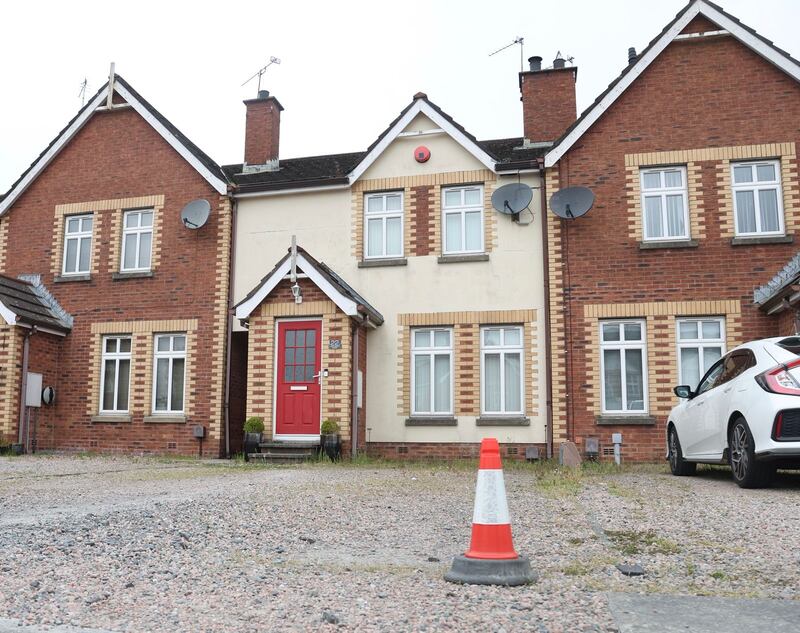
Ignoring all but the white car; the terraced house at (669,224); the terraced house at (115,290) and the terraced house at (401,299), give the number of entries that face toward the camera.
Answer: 3

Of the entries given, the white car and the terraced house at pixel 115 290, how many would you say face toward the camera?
1

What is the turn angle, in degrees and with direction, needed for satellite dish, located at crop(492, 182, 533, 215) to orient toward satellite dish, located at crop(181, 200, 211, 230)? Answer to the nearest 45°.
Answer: approximately 45° to its right

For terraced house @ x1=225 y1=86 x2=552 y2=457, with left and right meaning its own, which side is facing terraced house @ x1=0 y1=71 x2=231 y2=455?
right

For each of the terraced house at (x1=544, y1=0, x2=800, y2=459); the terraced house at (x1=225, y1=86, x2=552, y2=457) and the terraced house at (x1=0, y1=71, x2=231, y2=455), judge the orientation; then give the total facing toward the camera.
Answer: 3

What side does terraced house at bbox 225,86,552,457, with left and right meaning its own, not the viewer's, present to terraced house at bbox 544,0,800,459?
left

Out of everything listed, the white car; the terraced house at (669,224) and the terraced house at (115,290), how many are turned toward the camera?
2

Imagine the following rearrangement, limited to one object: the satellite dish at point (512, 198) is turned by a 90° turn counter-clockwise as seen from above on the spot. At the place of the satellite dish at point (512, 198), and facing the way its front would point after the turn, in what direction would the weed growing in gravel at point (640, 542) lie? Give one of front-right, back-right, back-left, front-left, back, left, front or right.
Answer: front-right

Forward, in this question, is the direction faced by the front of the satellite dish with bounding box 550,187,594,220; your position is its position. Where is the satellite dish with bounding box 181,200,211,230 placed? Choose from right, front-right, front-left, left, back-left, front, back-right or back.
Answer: front-right

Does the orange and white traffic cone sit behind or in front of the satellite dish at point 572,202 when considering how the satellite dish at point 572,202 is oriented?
in front

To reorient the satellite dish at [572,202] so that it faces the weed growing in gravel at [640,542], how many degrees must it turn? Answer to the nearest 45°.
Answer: approximately 45° to its left

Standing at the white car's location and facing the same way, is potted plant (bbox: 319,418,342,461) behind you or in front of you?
in front

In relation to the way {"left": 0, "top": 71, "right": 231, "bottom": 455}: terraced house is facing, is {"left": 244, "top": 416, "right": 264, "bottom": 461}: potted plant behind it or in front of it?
in front

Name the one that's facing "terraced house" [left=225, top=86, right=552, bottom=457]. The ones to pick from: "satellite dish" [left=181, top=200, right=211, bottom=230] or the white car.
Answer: the white car
